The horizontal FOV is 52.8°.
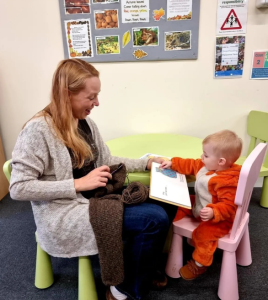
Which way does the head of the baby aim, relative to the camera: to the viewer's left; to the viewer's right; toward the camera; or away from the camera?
to the viewer's left

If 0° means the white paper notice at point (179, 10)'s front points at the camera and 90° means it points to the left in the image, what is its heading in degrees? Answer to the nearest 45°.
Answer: approximately 0°

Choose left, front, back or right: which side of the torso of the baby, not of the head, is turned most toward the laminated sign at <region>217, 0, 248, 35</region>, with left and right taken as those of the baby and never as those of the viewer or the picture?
right

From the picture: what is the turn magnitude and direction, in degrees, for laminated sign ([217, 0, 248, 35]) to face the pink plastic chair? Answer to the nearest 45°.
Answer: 0° — it already faces it

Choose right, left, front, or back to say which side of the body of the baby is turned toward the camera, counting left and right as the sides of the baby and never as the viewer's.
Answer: left
